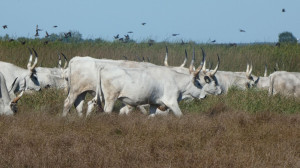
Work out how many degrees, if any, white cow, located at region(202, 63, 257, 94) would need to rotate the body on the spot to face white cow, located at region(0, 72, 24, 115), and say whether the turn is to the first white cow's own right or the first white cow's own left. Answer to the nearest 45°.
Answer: approximately 135° to the first white cow's own right

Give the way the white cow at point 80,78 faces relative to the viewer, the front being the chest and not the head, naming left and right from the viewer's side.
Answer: facing to the right of the viewer

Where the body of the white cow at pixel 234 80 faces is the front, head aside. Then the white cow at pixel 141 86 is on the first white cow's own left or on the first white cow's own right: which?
on the first white cow's own right

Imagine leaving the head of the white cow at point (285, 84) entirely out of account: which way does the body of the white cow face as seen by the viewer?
to the viewer's right

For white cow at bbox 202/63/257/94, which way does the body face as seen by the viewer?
to the viewer's right

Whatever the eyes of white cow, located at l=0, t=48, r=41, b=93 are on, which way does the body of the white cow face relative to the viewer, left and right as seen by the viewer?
facing to the right of the viewer

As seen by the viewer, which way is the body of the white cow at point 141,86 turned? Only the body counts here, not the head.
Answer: to the viewer's right

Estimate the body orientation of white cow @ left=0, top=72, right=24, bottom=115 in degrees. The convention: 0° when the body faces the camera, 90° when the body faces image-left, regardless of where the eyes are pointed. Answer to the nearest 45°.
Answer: approximately 270°
